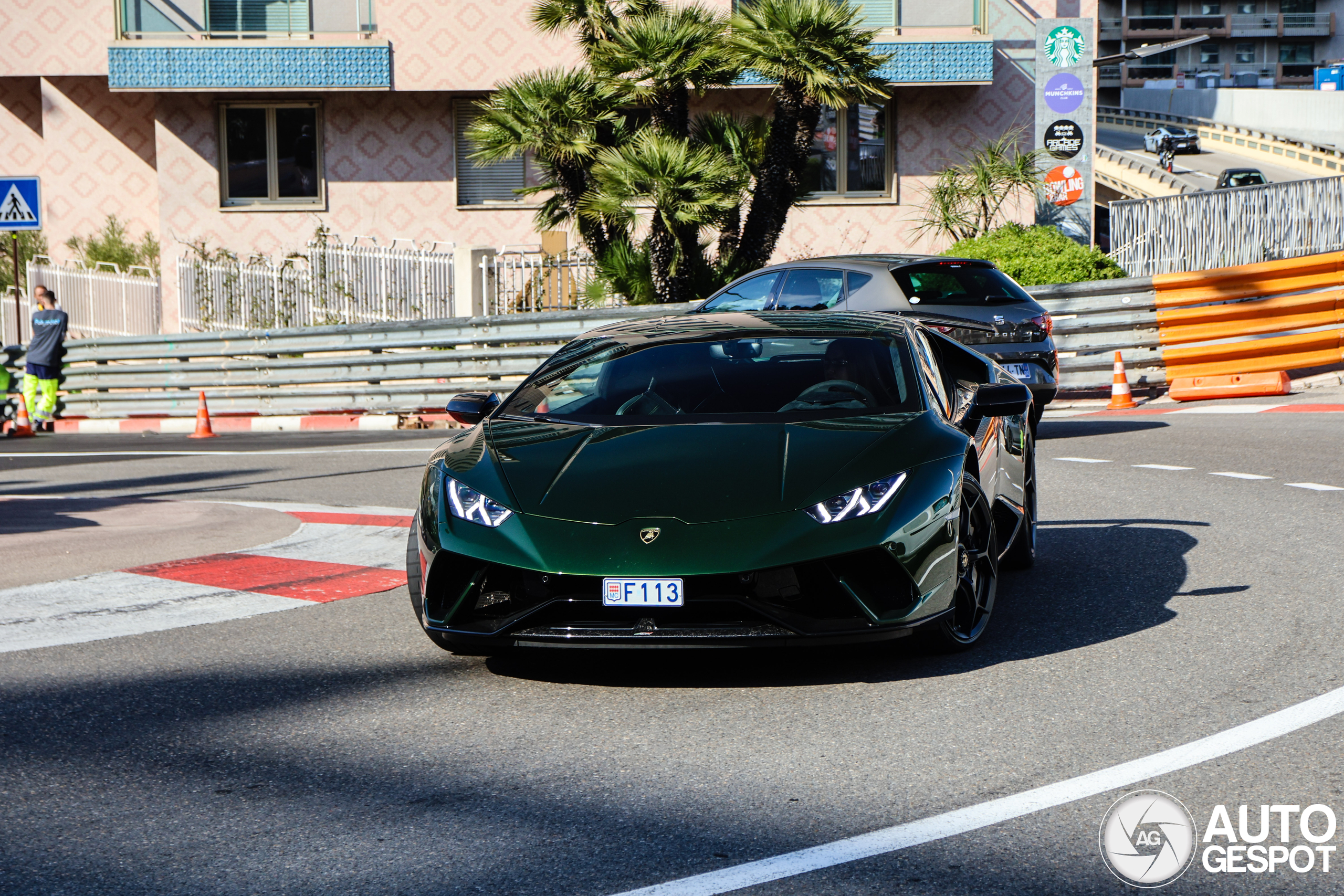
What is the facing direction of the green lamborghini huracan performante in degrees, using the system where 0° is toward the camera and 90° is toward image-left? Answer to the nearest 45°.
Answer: approximately 0°

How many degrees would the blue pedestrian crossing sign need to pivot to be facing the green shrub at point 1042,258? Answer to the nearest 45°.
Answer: approximately 45° to its left

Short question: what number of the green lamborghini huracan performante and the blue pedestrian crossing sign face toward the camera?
2

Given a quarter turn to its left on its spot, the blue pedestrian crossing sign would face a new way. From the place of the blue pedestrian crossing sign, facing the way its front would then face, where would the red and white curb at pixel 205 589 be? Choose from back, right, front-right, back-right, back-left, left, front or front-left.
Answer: right

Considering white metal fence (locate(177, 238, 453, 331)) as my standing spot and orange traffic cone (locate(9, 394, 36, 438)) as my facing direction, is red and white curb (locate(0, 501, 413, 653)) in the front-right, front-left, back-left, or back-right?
front-left

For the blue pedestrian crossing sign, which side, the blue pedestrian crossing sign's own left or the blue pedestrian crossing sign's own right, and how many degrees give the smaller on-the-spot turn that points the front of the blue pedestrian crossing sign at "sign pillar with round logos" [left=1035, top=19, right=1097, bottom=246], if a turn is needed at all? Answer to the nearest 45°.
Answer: approximately 90° to the blue pedestrian crossing sign's own left

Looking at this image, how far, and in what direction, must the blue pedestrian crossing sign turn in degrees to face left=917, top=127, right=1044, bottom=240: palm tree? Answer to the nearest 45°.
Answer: approximately 90° to its left

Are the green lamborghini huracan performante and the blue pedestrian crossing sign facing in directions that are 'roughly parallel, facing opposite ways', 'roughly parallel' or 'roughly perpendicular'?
roughly parallel

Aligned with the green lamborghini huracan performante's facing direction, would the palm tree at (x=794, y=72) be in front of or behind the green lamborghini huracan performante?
behind

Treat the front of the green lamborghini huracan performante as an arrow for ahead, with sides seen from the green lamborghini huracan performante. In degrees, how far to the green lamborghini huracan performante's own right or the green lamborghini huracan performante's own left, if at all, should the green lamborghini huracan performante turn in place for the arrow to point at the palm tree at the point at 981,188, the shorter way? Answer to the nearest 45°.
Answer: approximately 180°

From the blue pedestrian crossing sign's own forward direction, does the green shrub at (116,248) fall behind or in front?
behind

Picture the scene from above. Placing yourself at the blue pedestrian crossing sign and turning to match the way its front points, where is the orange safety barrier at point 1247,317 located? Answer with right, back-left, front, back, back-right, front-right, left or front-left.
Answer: front-left

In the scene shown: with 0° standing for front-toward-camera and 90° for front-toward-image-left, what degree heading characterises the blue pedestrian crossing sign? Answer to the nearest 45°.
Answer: approximately 0°

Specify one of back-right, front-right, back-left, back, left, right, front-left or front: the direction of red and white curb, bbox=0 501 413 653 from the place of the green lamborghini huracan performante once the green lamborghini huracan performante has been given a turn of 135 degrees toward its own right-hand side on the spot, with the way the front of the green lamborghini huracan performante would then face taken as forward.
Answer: front
